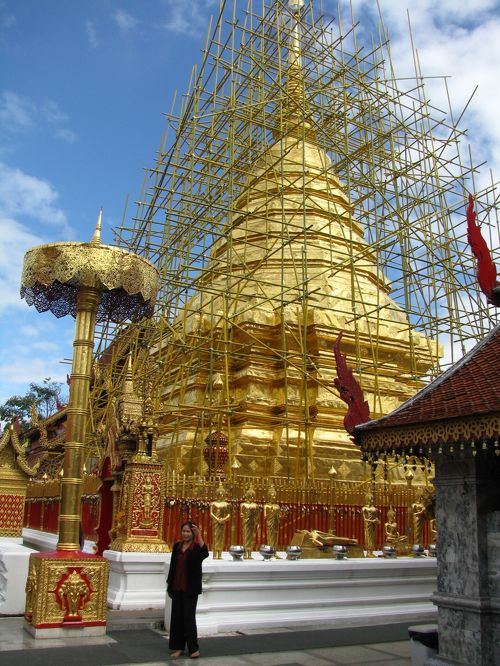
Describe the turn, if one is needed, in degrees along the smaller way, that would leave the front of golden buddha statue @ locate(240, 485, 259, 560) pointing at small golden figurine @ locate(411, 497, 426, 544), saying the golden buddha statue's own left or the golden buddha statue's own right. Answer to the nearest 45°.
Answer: approximately 135° to the golden buddha statue's own left

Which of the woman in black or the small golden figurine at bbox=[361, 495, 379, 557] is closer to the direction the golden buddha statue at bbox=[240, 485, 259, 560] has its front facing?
the woman in black

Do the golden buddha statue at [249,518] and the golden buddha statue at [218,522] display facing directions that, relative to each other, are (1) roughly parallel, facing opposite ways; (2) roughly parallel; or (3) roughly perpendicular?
roughly parallel

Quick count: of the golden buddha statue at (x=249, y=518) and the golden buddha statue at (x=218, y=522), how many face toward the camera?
2

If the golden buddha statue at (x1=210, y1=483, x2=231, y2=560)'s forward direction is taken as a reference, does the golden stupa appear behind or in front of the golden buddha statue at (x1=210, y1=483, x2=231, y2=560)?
behind

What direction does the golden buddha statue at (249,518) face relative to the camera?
toward the camera

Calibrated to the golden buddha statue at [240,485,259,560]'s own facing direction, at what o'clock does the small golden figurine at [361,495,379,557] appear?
The small golden figurine is roughly at 8 o'clock from the golden buddha statue.

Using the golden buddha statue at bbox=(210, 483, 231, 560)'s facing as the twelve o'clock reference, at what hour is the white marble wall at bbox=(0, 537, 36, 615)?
The white marble wall is roughly at 3 o'clock from the golden buddha statue.

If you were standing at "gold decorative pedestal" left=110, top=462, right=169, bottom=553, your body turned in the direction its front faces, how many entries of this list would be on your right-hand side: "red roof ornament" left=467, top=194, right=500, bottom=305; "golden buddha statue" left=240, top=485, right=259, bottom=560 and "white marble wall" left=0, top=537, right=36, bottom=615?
1

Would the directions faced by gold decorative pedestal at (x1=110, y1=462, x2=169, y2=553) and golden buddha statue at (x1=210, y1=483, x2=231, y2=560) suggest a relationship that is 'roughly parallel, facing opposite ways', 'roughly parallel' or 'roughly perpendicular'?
roughly parallel

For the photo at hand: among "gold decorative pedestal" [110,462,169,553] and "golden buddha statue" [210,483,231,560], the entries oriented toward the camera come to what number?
2
